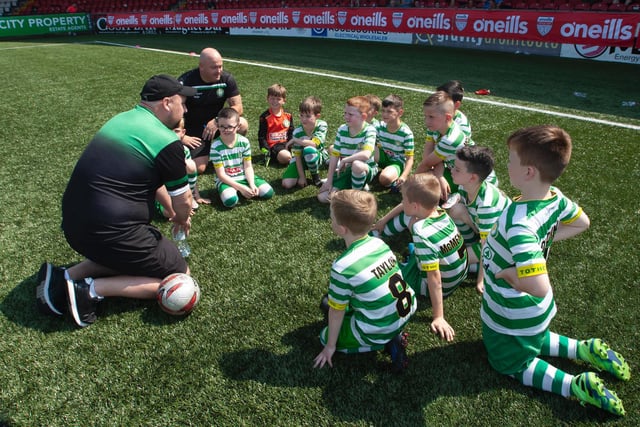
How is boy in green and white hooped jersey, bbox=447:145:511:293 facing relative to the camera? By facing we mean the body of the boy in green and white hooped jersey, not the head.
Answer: to the viewer's left

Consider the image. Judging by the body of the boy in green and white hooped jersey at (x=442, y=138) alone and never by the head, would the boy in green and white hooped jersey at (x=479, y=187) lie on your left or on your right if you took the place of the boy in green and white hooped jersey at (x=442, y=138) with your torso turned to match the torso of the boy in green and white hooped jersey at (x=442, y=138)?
on your left

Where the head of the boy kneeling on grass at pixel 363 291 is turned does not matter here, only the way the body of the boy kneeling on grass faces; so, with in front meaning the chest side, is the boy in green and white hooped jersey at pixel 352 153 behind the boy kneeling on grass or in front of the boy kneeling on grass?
in front

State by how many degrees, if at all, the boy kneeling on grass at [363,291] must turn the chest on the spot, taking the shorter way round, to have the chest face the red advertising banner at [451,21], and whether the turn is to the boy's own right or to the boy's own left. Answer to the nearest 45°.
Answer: approximately 45° to the boy's own right

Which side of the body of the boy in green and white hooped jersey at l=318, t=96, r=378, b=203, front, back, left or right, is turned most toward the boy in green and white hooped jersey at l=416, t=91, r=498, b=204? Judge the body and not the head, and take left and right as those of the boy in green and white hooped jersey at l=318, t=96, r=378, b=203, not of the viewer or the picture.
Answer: left

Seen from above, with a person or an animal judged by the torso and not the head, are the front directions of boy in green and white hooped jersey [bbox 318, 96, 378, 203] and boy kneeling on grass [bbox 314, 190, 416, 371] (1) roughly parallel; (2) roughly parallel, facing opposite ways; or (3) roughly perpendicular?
roughly perpendicular

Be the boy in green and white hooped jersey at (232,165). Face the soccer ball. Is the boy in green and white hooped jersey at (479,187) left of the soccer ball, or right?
left

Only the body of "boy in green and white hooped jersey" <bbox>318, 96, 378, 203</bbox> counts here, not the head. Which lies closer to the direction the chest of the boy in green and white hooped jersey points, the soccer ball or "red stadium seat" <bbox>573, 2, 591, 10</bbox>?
the soccer ball

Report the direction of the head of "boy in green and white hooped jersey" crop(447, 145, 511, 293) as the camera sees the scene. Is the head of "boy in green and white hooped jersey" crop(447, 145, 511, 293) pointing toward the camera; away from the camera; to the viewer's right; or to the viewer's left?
to the viewer's left

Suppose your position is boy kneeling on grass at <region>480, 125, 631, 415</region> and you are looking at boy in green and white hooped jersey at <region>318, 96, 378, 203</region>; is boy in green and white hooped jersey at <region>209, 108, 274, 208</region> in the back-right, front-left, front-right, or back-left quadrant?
front-left

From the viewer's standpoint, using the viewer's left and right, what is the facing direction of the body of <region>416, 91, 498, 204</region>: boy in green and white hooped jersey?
facing the viewer and to the left of the viewer

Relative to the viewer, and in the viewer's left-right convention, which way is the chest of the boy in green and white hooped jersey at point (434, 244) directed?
facing away from the viewer and to the left of the viewer

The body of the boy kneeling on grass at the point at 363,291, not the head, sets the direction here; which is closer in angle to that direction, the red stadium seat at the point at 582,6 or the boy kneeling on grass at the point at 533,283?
the red stadium seat

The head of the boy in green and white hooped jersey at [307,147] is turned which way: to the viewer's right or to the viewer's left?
to the viewer's left

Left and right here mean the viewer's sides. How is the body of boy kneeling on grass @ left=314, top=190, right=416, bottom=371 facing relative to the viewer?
facing away from the viewer and to the left of the viewer

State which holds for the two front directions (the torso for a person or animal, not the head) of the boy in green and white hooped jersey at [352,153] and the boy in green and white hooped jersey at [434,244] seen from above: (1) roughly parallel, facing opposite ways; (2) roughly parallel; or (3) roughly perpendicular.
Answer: roughly perpendicular

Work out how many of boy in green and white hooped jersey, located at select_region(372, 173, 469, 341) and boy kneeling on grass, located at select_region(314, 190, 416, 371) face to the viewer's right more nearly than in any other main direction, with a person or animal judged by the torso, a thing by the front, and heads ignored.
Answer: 0

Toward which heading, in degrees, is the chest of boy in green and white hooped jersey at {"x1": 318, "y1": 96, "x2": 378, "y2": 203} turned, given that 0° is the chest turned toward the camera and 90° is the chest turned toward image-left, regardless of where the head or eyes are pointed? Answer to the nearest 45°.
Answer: approximately 45°
